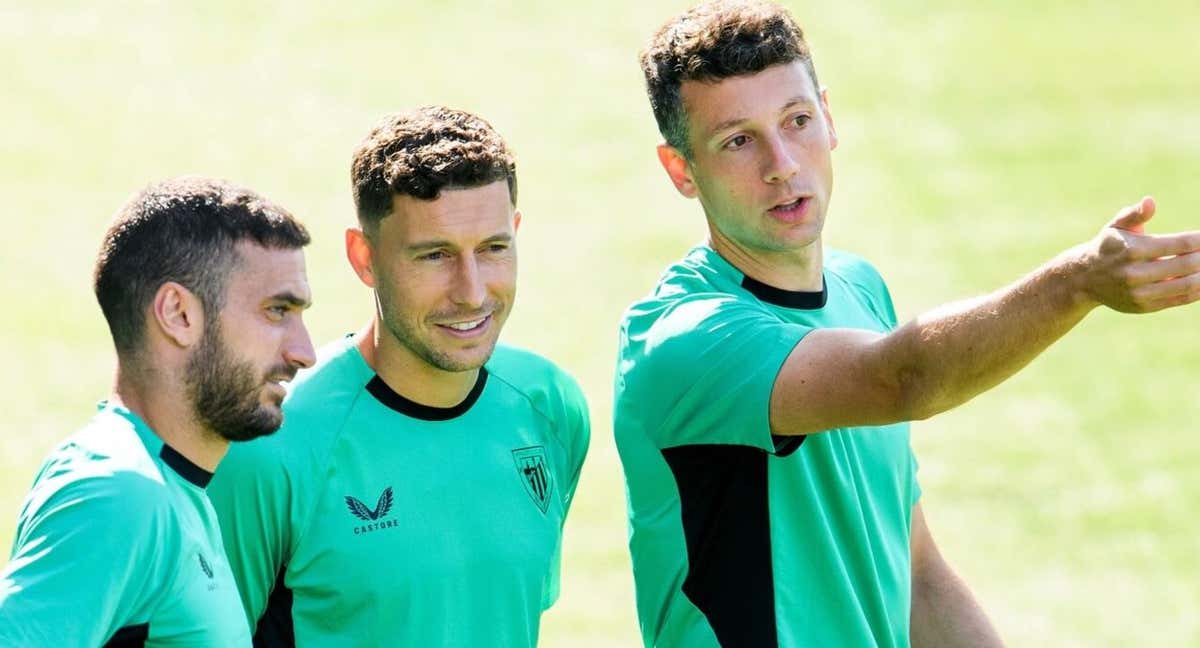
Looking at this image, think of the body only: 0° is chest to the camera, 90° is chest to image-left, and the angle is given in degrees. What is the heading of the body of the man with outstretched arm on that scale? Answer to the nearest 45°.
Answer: approximately 315°

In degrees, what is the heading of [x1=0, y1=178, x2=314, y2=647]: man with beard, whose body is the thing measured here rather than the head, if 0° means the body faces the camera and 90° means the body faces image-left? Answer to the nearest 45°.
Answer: approximately 270°

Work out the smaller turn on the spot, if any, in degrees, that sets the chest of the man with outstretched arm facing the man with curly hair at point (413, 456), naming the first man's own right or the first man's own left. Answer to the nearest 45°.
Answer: approximately 135° to the first man's own right

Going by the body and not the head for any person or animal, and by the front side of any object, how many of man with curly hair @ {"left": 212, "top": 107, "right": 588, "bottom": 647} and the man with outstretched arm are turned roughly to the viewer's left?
0

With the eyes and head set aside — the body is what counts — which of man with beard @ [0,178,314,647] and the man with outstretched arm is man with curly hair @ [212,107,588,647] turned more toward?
the man with outstretched arm

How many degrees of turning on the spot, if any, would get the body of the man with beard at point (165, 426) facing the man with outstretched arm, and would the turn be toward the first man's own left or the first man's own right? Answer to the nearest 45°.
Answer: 0° — they already face them

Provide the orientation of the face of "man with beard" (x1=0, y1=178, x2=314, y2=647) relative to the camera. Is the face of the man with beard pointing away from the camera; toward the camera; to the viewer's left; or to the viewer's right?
to the viewer's right

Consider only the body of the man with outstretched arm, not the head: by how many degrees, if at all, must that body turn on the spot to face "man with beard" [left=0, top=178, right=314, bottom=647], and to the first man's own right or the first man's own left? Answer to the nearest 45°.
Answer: approximately 90° to the first man's own right

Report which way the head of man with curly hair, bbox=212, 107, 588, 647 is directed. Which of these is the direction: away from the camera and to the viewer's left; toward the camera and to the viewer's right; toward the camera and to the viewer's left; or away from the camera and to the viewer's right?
toward the camera and to the viewer's right

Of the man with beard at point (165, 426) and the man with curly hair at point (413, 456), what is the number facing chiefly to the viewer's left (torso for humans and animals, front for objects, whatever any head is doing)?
0

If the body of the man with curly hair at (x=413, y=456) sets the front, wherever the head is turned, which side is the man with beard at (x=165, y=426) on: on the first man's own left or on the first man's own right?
on the first man's own right
